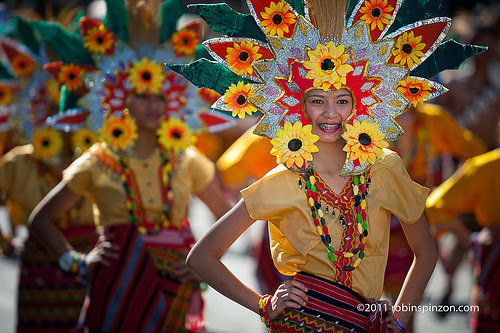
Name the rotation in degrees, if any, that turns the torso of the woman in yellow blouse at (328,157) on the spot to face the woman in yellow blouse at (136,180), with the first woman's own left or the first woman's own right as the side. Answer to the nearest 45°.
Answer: approximately 135° to the first woman's own right

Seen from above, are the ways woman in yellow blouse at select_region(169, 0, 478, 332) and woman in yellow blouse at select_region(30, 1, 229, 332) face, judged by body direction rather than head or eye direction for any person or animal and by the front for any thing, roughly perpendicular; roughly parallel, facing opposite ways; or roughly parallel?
roughly parallel

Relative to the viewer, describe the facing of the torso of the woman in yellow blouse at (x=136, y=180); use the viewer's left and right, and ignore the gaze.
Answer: facing the viewer

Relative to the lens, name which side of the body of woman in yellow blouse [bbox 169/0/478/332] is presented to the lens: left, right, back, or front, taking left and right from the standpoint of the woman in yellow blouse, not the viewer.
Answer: front

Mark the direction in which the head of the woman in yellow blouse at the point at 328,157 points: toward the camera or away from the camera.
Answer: toward the camera

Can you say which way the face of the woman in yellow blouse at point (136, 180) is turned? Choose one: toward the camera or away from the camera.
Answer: toward the camera

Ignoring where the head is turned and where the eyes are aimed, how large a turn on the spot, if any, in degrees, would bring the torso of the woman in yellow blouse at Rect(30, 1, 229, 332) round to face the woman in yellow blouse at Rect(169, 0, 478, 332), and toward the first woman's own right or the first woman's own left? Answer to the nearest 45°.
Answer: approximately 45° to the first woman's own left

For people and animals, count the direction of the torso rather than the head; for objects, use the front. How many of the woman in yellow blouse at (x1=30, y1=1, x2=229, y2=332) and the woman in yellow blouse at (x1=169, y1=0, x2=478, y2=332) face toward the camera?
2
